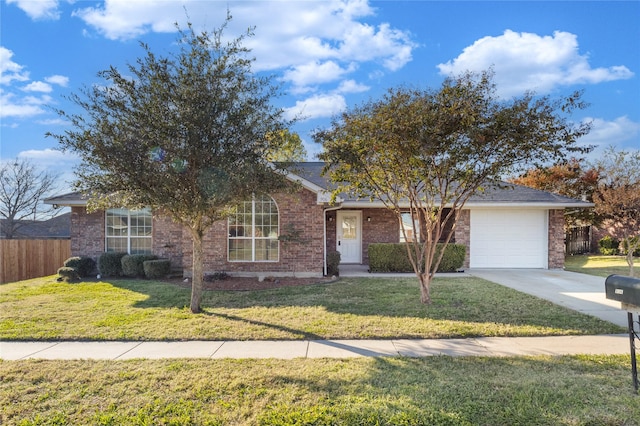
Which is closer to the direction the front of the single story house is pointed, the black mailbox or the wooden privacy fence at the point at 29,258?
the black mailbox

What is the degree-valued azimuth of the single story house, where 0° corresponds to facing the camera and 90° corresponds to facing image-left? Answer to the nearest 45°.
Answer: approximately 0°

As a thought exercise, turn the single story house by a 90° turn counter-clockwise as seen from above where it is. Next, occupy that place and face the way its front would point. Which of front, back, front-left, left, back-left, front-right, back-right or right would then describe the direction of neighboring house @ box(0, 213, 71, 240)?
back-left

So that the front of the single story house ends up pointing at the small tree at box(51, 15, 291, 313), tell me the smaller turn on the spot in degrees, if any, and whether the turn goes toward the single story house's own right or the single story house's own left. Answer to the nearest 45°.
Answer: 0° — it already faces it
